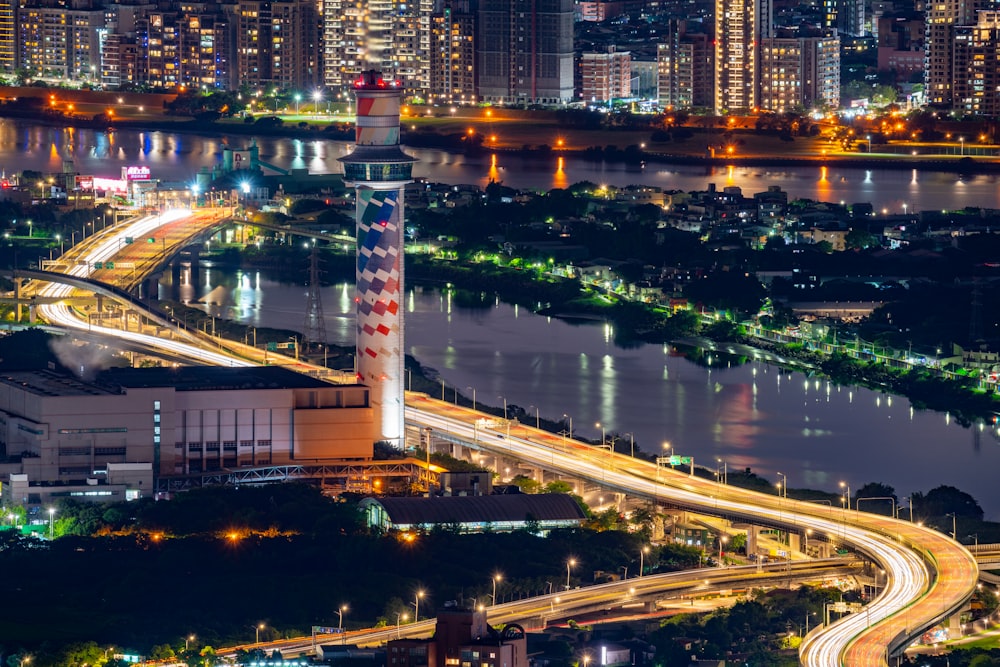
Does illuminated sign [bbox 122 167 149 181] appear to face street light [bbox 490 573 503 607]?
yes

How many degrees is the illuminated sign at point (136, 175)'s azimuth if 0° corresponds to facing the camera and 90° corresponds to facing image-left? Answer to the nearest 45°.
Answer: approximately 0°

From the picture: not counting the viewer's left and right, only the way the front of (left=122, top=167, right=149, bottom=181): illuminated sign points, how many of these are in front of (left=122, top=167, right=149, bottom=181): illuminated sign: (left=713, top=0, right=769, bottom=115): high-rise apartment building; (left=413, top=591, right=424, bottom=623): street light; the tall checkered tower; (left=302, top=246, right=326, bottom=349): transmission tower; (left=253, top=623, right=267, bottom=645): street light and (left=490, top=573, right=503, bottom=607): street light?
5

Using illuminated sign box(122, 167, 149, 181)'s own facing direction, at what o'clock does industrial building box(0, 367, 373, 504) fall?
The industrial building is roughly at 12 o'clock from the illuminated sign.

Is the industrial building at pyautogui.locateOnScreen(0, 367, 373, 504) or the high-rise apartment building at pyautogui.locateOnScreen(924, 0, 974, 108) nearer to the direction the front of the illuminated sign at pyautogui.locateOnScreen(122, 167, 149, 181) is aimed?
the industrial building

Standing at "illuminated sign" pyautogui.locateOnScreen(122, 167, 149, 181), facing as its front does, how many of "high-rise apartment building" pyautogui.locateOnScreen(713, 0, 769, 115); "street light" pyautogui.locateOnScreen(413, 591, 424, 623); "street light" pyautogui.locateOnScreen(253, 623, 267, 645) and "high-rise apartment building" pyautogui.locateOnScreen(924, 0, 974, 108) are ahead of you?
2

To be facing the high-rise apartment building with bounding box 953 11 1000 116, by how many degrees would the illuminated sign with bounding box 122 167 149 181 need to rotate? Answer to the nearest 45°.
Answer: approximately 135° to its left

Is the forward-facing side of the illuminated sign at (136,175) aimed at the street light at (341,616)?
yes
